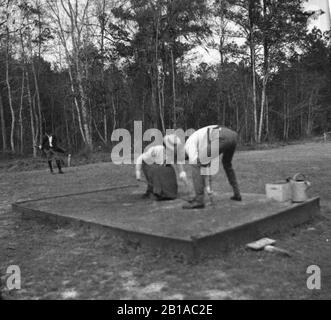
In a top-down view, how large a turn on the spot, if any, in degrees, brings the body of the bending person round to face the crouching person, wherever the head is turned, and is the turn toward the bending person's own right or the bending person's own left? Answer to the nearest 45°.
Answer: approximately 45° to the bending person's own right

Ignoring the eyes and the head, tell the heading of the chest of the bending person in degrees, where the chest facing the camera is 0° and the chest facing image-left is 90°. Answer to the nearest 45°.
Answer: approximately 90°

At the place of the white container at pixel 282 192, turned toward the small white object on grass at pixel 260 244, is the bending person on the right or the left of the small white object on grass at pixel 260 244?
right

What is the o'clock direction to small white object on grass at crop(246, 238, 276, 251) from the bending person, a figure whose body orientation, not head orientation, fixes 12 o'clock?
The small white object on grass is roughly at 8 o'clock from the bending person.

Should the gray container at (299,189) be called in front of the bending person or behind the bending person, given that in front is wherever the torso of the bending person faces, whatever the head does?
behind

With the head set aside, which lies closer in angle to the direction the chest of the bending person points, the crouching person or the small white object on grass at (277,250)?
the crouching person

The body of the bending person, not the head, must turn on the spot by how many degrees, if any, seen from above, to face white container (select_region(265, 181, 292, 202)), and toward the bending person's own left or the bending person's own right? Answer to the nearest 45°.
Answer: approximately 180°

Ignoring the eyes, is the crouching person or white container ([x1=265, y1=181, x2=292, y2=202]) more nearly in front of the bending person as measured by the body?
the crouching person

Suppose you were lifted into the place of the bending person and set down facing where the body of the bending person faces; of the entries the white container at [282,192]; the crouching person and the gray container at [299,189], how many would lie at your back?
2
